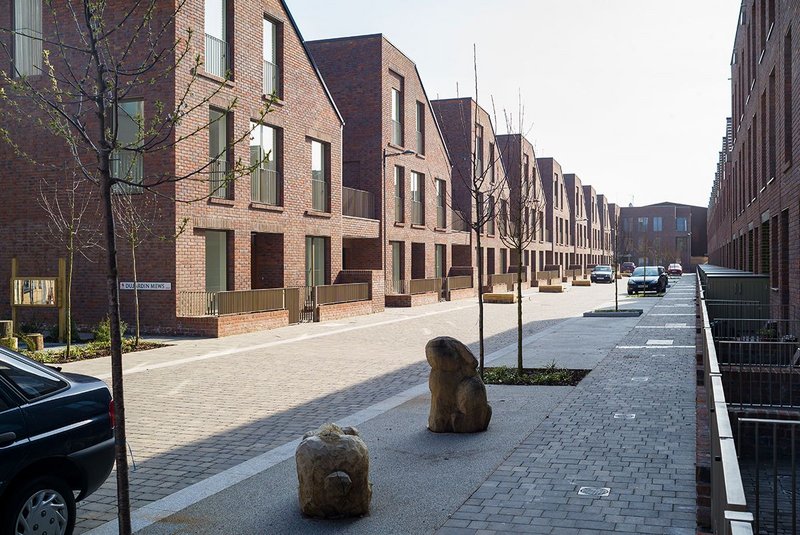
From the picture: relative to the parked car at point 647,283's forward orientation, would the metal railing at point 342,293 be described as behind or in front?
in front

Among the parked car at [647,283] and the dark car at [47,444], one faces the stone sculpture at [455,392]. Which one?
the parked car

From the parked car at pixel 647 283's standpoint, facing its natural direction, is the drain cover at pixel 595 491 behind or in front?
in front

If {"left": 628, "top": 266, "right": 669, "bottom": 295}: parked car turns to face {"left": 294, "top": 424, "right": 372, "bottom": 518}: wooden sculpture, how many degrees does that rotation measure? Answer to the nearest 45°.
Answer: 0° — it already faces it

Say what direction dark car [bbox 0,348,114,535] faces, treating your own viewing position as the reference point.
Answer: facing the viewer and to the left of the viewer

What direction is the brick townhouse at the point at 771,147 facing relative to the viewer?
to the viewer's left

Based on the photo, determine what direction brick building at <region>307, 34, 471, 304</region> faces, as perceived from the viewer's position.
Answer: facing the viewer and to the right of the viewer

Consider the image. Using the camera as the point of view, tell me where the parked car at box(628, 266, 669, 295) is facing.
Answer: facing the viewer

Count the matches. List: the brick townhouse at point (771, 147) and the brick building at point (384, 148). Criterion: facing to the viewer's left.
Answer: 1

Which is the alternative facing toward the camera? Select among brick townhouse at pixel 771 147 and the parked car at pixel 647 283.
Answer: the parked car

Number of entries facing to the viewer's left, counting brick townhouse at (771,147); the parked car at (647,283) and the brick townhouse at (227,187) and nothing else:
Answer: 1

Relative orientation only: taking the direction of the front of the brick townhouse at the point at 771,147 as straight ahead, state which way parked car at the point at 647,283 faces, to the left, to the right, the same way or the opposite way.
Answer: to the left

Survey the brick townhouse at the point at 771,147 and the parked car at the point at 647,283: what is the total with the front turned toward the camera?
1
